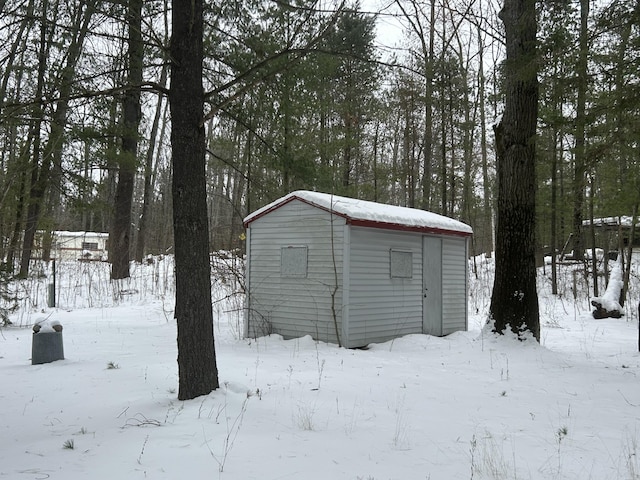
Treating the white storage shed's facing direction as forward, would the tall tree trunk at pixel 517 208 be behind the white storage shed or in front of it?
in front

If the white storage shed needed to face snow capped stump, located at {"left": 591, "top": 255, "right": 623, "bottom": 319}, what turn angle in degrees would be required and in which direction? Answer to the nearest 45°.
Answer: approximately 90° to its left

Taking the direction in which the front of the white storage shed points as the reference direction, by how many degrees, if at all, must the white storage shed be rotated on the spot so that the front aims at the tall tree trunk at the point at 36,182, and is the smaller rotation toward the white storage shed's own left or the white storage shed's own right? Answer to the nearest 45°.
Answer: approximately 135° to the white storage shed's own right

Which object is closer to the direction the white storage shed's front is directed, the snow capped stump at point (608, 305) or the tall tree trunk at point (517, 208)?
the tall tree trunk

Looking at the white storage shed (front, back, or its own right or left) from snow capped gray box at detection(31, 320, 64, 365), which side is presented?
right

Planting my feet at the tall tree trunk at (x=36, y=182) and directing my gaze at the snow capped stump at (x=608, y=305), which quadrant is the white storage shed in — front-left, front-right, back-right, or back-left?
front-right

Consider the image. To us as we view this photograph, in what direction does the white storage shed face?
facing the viewer and to the right of the viewer

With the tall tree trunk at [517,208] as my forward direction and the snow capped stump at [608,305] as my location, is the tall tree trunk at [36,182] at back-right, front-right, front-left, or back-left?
front-right

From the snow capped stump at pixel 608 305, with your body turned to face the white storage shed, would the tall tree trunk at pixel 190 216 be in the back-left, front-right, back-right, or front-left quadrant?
front-left

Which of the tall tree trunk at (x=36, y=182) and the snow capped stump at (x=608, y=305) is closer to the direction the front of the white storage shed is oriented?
the snow capped stump

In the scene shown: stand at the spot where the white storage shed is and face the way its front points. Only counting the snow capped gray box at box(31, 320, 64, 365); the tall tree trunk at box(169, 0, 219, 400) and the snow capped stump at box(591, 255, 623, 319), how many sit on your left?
1

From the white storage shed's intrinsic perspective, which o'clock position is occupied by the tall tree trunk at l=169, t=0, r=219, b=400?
The tall tree trunk is roughly at 2 o'clock from the white storage shed.
